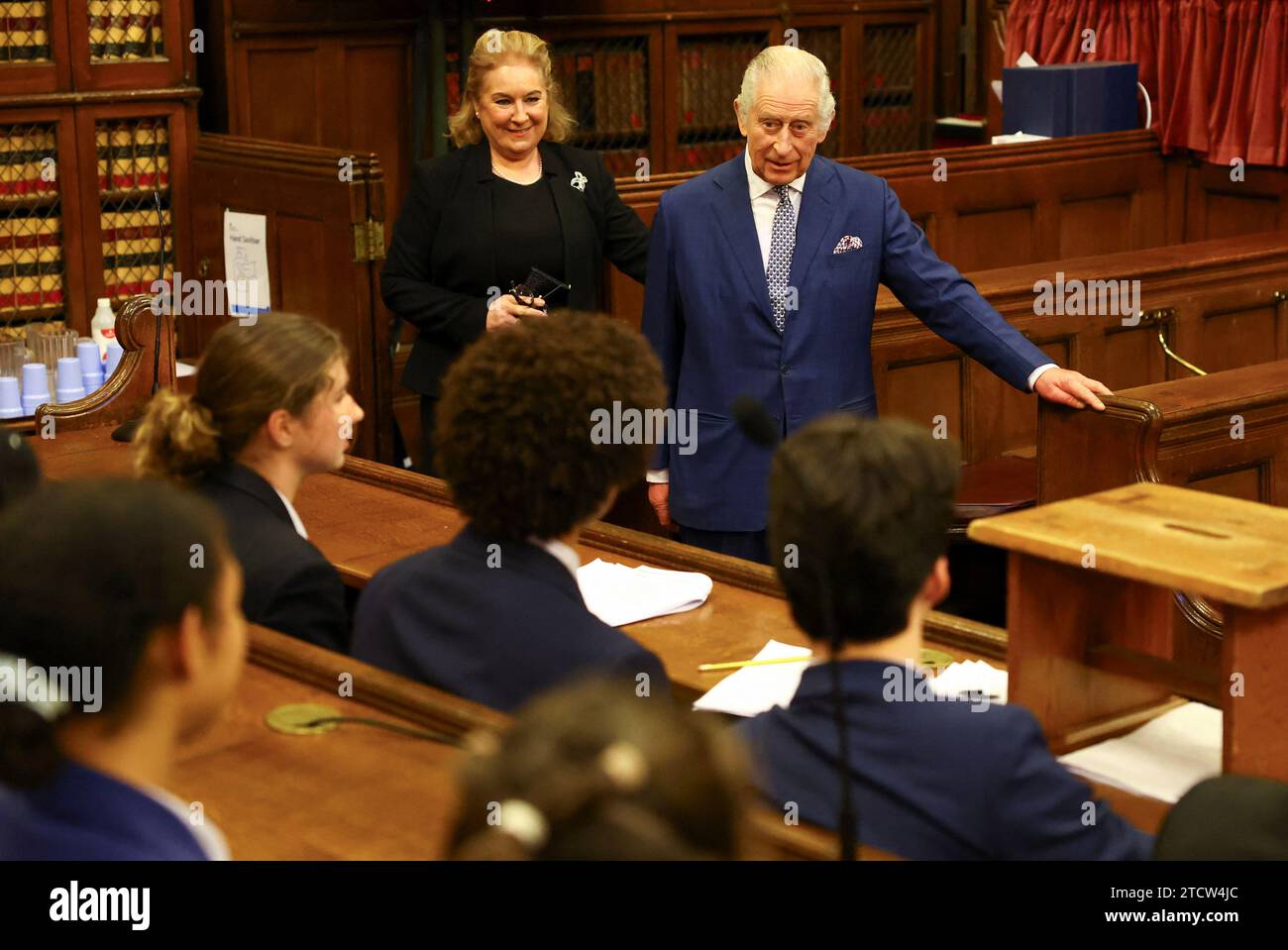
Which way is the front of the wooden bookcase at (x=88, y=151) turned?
toward the camera

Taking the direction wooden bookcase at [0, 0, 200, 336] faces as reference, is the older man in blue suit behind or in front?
in front

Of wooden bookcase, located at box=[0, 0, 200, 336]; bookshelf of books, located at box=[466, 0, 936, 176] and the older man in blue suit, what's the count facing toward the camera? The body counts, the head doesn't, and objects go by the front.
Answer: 3

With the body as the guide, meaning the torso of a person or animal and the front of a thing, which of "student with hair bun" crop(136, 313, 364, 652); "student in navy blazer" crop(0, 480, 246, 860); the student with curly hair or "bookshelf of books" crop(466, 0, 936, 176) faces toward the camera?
the bookshelf of books

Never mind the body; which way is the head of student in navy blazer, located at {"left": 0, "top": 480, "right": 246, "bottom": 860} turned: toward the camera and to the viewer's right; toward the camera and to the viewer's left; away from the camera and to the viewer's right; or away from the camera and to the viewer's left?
away from the camera and to the viewer's right

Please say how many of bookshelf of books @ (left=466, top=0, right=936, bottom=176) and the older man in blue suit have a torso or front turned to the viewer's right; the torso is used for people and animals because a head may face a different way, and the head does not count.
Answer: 0

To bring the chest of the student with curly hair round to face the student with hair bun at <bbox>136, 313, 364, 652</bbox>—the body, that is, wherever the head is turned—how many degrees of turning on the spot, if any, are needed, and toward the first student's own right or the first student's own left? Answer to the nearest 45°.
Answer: approximately 90° to the first student's own left

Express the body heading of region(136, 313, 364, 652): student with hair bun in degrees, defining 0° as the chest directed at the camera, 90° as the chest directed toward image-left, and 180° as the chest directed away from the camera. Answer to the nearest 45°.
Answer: approximately 270°

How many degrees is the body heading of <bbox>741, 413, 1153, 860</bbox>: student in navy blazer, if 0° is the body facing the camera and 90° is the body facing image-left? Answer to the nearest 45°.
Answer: approximately 180°

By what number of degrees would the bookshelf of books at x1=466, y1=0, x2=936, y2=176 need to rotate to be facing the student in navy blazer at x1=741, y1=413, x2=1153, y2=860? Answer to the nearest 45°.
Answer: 0° — it already faces them

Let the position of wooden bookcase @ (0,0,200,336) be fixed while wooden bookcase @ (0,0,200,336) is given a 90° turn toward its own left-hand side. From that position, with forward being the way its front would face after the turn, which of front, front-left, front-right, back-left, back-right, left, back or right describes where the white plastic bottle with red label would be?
right

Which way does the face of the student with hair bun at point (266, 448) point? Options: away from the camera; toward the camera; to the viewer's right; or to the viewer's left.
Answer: to the viewer's right

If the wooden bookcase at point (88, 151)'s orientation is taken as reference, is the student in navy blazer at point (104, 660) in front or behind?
in front

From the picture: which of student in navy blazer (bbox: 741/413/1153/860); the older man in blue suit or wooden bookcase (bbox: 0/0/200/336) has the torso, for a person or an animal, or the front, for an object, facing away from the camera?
the student in navy blazer
